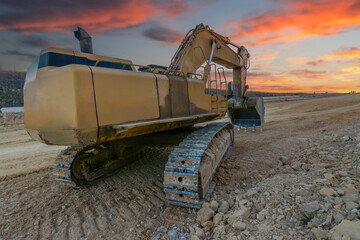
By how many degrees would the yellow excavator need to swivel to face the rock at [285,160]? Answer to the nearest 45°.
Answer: approximately 45° to its right

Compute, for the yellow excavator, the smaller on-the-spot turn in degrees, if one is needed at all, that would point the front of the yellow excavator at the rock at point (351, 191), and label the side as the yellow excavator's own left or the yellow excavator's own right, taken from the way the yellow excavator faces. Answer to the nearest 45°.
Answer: approximately 45° to the yellow excavator's own right

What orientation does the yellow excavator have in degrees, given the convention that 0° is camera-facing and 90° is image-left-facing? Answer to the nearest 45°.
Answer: approximately 225°

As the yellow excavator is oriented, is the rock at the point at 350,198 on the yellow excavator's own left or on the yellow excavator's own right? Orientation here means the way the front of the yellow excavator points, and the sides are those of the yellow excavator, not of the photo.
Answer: on the yellow excavator's own right

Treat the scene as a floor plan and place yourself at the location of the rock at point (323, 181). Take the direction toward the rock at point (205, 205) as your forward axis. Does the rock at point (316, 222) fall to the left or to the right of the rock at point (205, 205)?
left

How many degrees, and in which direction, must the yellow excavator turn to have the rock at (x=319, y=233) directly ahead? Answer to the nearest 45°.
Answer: approximately 90° to its right

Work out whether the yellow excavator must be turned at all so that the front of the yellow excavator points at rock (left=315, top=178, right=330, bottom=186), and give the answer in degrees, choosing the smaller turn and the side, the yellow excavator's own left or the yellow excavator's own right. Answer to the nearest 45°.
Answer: approximately 45° to the yellow excavator's own right
